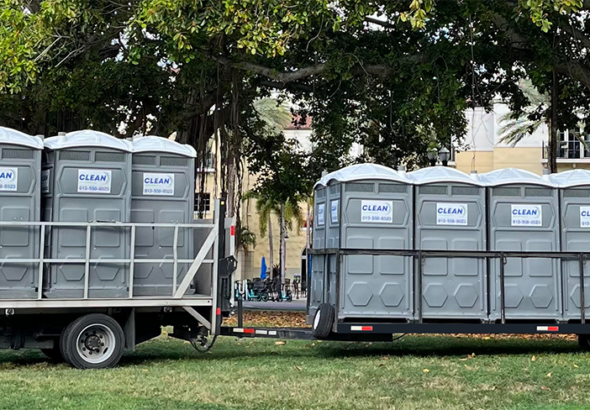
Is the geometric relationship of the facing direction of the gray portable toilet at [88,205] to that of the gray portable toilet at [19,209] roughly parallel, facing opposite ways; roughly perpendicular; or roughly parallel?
roughly parallel
